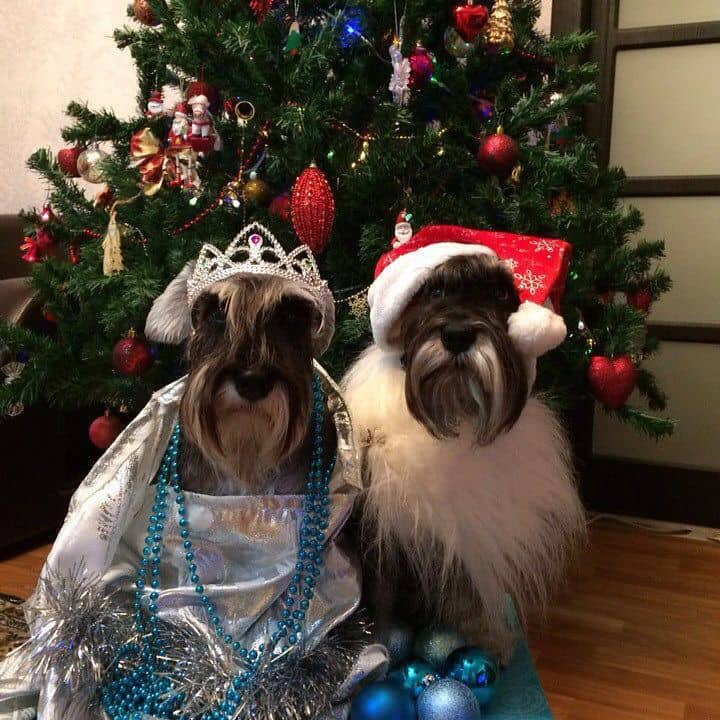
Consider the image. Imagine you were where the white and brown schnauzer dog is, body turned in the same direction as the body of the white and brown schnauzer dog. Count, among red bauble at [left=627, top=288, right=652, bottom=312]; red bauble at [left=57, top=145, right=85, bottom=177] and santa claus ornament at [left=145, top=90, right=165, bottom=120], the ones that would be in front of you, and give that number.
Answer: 0

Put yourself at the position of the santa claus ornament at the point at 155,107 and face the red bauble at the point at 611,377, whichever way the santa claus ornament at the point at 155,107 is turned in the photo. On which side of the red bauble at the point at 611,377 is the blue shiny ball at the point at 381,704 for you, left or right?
right

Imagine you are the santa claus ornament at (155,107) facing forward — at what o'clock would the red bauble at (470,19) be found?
The red bauble is roughly at 10 o'clock from the santa claus ornament.

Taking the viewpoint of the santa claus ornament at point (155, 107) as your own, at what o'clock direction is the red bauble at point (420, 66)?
The red bauble is roughly at 10 o'clock from the santa claus ornament.

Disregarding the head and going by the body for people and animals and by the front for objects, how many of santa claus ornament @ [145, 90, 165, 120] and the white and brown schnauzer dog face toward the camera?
2

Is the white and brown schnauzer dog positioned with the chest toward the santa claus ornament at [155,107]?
no

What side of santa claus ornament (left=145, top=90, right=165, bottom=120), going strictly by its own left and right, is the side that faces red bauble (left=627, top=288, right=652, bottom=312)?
left

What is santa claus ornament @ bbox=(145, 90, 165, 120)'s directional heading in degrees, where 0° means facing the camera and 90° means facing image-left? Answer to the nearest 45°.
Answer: approximately 0°

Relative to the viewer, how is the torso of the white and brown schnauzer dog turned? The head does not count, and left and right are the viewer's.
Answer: facing the viewer

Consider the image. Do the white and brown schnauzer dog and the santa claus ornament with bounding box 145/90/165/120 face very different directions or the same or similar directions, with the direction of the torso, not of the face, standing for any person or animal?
same or similar directions

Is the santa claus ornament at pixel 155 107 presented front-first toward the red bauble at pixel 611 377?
no
